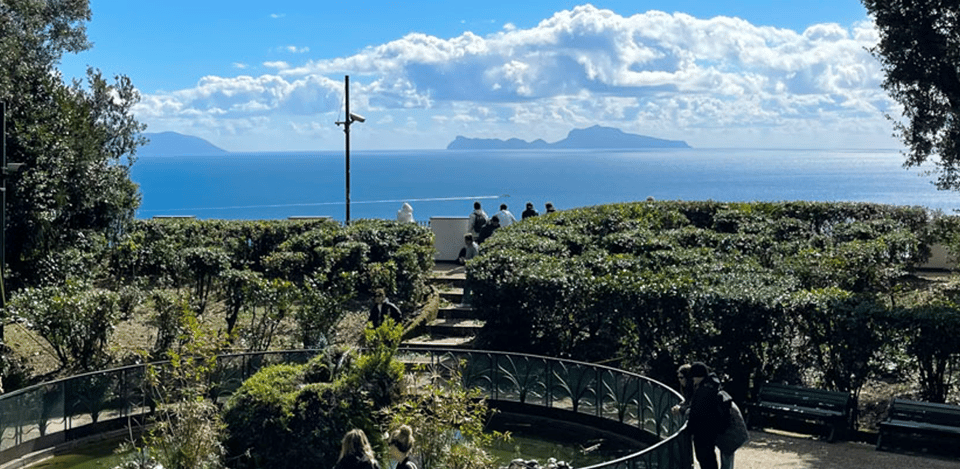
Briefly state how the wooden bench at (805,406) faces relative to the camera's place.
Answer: facing the viewer and to the left of the viewer

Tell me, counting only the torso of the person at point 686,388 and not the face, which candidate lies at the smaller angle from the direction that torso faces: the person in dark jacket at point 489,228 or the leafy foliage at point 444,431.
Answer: the leafy foliage

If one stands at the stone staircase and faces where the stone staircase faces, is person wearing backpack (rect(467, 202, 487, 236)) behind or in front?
behind

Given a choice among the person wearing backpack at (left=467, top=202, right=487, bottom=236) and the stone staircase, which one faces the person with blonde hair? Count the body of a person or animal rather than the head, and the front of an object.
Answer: the stone staircase

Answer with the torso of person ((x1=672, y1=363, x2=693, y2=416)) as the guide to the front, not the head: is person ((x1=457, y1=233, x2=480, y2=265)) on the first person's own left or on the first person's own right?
on the first person's own right

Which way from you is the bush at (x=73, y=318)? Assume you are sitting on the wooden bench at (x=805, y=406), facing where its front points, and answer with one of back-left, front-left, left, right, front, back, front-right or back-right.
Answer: front-right

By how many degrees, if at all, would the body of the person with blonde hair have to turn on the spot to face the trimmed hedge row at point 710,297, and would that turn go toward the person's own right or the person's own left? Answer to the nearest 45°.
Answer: approximately 45° to the person's own right

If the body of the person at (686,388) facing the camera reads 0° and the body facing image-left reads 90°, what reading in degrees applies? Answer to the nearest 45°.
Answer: approximately 90°

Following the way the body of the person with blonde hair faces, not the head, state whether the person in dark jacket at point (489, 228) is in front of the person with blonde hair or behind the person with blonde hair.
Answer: in front

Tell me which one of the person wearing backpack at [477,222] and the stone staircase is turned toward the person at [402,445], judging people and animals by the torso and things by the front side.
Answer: the stone staircase

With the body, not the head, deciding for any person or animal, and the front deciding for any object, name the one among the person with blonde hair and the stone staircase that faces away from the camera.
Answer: the person with blonde hair

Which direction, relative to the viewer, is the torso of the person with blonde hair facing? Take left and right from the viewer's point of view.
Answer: facing away from the viewer

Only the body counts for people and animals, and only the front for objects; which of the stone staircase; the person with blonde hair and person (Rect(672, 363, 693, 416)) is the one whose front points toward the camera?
the stone staircase

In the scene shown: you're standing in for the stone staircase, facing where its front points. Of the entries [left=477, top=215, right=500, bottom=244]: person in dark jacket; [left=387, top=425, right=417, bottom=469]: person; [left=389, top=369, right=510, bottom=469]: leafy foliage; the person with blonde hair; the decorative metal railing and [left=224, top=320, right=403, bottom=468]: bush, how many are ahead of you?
5

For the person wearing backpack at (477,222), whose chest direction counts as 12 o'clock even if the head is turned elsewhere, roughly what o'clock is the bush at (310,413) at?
The bush is roughly at 6 o'clock from the person wearing backpack.

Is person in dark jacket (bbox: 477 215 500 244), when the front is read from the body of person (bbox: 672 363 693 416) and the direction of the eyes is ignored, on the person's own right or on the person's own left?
on the person's own right

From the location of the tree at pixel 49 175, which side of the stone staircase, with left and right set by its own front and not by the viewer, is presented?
right

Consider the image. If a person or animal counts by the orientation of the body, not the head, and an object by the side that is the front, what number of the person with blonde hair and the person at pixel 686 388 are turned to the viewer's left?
1
